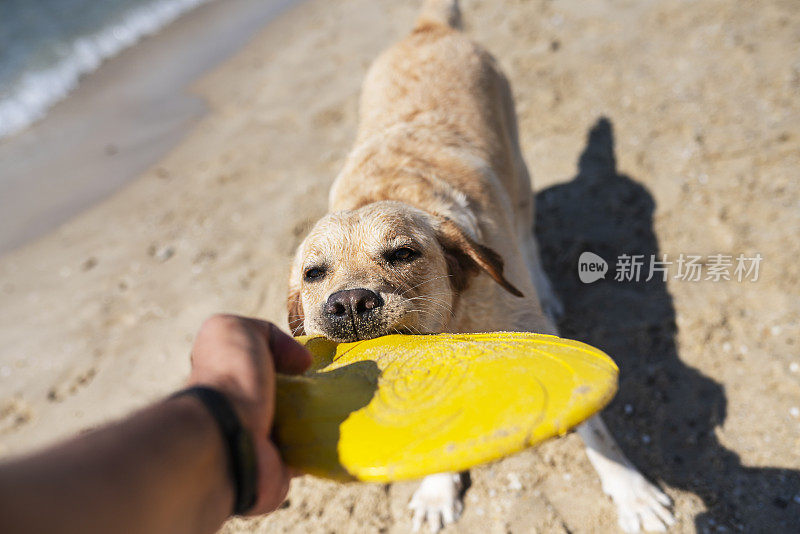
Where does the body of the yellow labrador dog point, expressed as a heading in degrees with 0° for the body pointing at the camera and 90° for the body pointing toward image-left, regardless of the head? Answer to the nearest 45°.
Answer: approximately 0°
